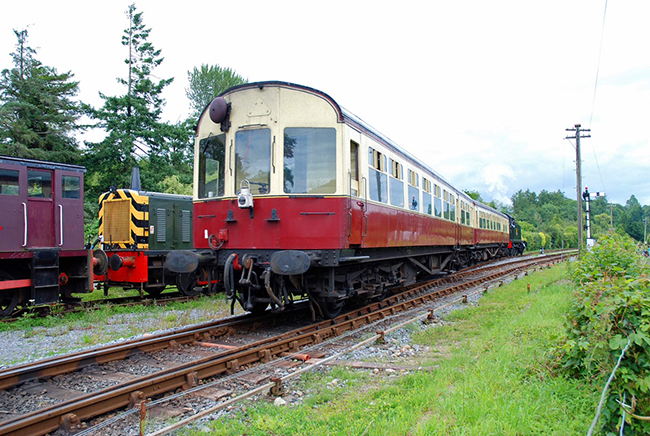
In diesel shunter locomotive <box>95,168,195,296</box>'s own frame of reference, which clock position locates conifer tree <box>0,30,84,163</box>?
The conifer tree is roughly at 4 o'clock from the diesel shunter locomotive.

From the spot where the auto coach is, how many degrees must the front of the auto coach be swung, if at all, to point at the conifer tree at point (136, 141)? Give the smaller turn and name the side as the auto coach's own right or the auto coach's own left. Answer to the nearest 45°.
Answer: approximately 90° to the auto coach's own right

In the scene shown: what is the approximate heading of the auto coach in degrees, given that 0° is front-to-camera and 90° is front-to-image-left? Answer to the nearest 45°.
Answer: approximately 45°

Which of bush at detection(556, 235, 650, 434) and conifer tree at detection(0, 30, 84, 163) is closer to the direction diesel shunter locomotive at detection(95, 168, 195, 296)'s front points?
the bush

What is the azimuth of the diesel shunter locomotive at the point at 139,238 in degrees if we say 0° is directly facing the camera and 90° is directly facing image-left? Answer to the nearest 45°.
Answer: approximately 45°

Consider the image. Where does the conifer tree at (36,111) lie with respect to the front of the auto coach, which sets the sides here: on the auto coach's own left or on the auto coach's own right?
on the auto coach's own right

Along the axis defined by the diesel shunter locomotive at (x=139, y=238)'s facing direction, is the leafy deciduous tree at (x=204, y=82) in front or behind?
behind

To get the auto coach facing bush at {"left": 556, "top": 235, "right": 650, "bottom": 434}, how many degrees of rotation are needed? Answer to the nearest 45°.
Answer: approximately 90° to its left

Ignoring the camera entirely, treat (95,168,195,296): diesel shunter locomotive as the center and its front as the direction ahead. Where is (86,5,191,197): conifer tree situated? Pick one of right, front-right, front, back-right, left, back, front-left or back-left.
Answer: back-right
